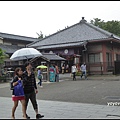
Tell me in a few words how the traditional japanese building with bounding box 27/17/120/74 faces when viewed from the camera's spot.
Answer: facing the viewer and to the left of the viewer
